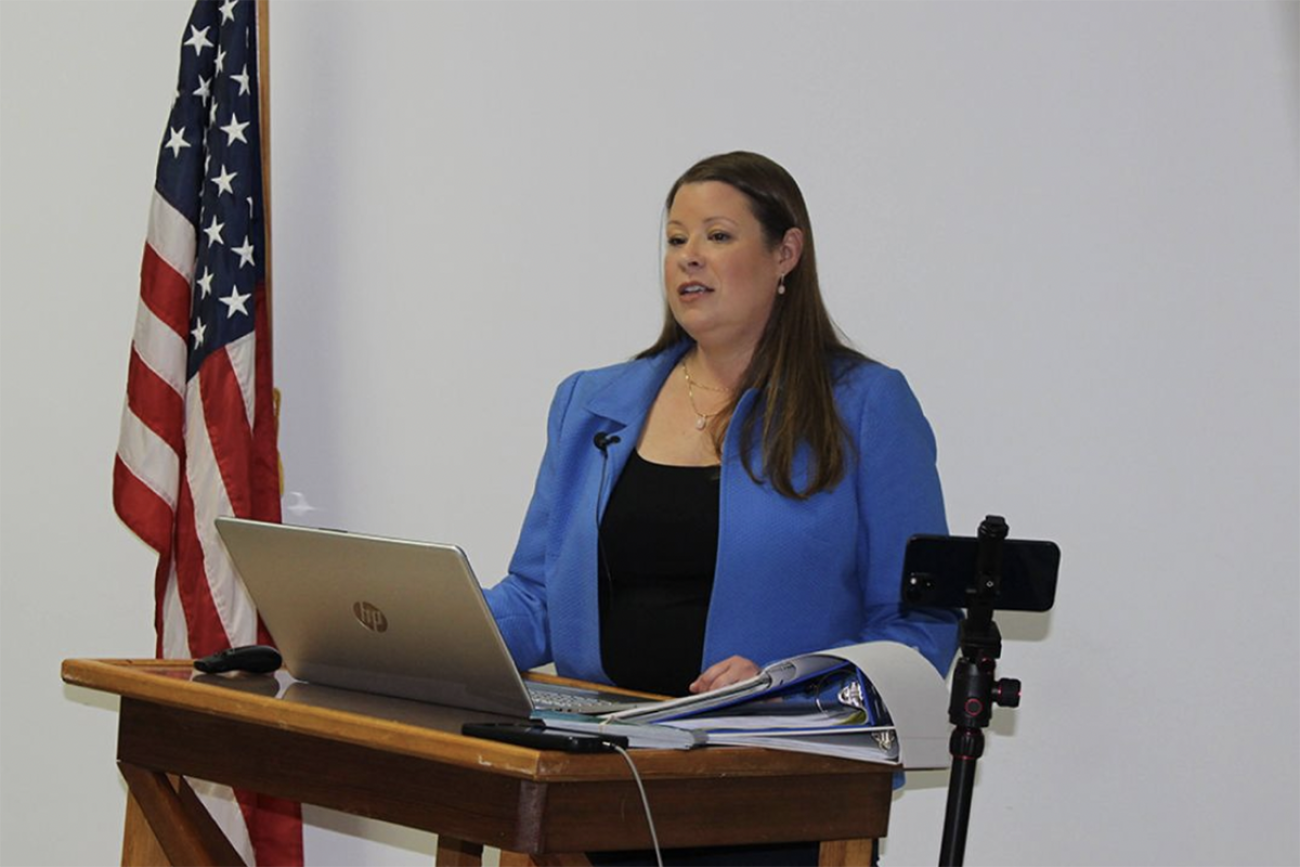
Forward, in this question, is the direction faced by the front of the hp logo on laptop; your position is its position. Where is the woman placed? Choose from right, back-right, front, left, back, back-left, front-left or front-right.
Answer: back

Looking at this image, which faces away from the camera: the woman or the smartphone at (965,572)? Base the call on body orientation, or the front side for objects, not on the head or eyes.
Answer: the smartphone

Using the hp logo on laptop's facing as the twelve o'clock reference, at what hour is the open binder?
The open binder is roughly at 8 o'clock from the hp logo on laptop.

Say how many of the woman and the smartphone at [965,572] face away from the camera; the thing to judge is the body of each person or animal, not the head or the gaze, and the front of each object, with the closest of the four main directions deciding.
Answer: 1

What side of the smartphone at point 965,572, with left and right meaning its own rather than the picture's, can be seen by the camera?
back

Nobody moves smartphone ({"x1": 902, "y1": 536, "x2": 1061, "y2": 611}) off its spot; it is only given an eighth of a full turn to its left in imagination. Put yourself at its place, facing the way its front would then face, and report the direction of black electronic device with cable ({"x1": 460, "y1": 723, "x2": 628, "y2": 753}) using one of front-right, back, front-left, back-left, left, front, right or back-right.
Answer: left

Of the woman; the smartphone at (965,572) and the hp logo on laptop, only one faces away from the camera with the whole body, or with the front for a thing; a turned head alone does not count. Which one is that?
the smartphone

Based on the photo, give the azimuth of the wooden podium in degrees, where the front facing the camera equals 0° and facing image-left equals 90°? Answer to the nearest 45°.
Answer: approximately 45°

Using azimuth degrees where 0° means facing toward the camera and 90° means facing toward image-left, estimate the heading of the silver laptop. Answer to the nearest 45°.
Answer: approximately 225°

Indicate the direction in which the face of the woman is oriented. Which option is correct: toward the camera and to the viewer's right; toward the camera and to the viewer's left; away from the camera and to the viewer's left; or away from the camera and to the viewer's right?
toward the camera and to the viewer's left

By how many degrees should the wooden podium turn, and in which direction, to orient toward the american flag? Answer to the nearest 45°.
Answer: approximately 135° to its right

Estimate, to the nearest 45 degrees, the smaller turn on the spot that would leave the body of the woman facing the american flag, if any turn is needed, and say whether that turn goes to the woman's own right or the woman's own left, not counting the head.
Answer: approximately 90° to the woman's own right

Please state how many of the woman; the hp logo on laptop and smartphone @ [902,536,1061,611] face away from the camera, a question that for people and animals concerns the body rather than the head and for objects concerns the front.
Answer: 1

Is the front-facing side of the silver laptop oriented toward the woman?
yes
